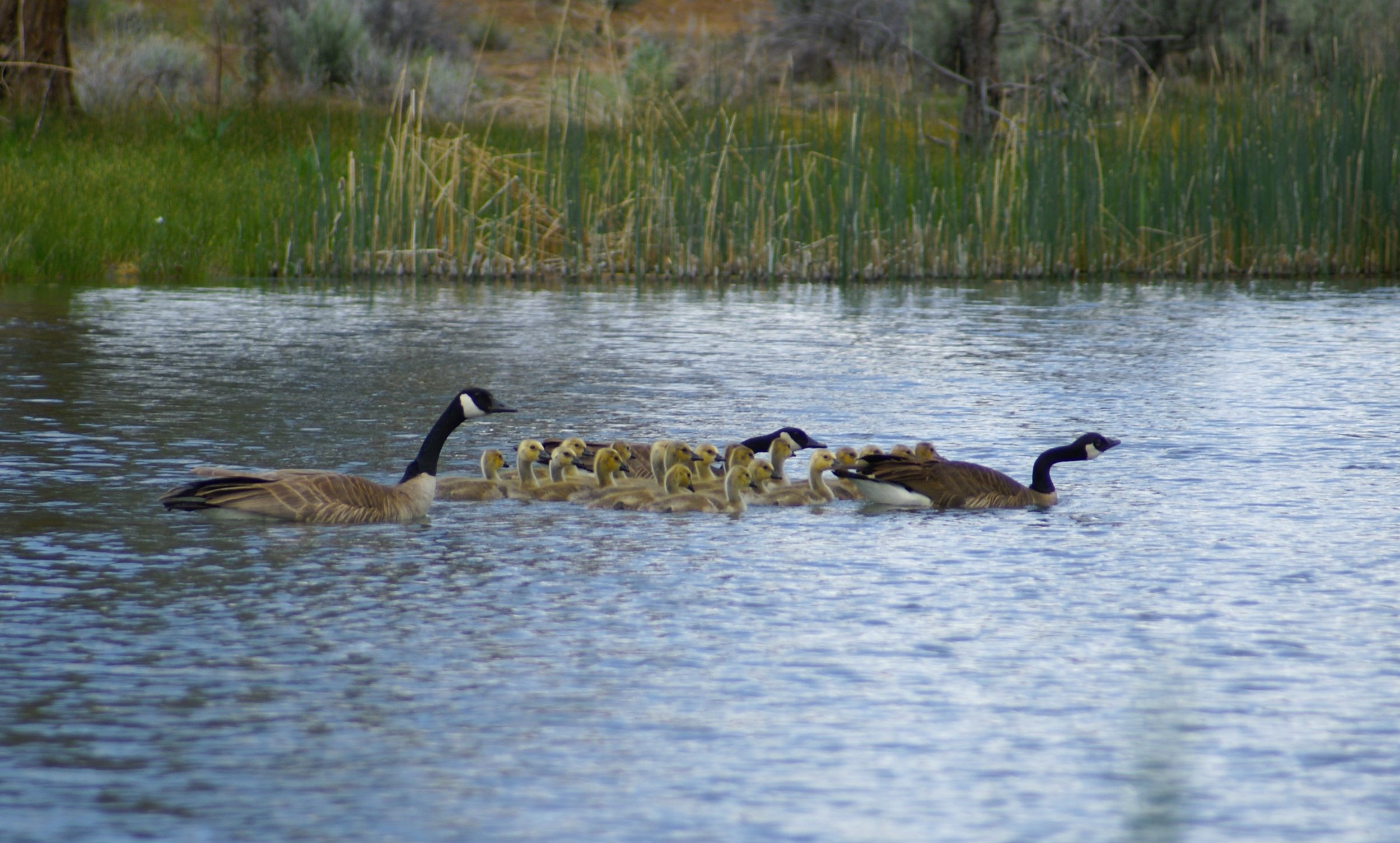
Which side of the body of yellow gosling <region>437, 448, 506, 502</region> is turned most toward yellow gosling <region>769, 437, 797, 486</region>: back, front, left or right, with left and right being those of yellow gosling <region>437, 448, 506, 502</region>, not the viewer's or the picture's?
front

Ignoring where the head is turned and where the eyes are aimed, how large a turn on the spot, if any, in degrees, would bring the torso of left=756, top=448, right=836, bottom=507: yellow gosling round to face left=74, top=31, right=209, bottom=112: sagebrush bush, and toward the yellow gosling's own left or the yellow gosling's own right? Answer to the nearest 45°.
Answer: approximately 135° to the yellow gosling's own left

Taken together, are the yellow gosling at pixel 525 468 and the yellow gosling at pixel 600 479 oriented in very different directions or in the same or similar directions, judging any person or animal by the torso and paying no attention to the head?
same or similar directions

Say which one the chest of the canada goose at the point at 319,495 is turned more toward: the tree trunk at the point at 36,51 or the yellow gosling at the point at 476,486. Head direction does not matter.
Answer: the yellow gosling

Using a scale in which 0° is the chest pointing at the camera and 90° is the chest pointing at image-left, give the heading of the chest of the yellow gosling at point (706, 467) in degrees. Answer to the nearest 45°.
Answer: approximately 270°

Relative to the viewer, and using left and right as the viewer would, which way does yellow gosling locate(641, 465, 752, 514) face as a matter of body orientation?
facing to the right of the viewer

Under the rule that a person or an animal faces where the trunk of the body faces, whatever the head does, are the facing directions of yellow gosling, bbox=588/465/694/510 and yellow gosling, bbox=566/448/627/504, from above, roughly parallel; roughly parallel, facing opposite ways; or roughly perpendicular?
roughly parallel

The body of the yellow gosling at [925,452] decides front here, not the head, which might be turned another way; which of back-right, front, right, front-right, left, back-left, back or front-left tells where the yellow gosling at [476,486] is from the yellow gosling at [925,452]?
back

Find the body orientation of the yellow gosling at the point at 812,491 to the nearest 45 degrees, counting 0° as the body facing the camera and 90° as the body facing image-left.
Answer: approximately 270°

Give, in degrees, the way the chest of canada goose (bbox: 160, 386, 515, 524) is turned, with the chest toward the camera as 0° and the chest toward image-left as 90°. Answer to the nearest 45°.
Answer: approximately 270°

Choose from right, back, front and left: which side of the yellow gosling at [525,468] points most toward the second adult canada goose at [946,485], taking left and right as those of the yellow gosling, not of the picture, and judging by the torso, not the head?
front

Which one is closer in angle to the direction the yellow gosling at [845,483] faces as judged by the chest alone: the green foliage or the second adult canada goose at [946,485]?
the second adult canada goose

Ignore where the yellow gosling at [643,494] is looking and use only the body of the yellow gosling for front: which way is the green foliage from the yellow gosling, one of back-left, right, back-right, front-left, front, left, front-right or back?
left

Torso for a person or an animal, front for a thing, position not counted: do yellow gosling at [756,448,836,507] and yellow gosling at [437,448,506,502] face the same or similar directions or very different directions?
same or similar directions

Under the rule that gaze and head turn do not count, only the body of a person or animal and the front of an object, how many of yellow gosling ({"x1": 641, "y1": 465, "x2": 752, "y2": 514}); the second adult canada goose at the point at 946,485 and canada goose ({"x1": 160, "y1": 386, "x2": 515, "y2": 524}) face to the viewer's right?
3

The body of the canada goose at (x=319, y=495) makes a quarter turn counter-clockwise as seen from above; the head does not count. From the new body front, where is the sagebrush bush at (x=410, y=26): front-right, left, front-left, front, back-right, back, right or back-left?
front
